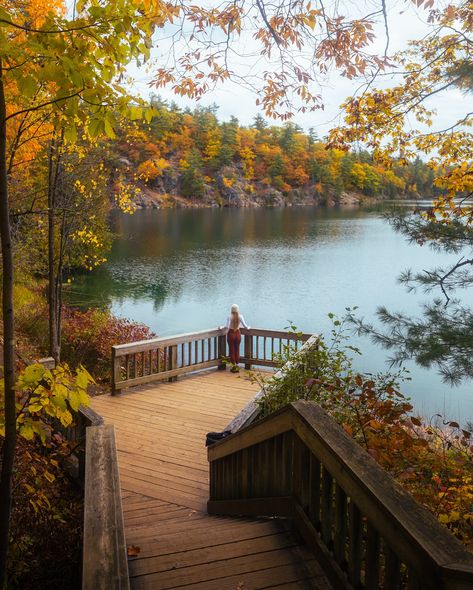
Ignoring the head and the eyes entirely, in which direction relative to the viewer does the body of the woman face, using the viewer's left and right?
facing away from the viewer

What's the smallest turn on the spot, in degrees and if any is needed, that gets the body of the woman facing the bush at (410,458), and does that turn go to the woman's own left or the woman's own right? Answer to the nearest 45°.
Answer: approximately 180°

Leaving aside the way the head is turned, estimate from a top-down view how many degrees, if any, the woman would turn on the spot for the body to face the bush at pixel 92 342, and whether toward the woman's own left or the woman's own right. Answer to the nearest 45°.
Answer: approximately 45° to the woman's own left

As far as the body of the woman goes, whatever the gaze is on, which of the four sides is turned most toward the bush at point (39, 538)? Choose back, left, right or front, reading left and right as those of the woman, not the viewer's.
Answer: back

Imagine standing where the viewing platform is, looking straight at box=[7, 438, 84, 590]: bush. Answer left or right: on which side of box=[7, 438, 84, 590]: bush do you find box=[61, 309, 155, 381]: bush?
right

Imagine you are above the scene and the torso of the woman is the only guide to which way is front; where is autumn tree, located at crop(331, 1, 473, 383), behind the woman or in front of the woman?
behind
